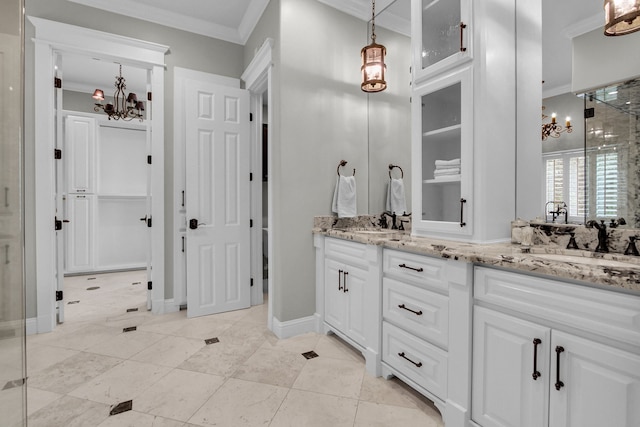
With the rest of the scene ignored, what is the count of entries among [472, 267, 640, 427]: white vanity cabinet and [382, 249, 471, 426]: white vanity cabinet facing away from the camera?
0

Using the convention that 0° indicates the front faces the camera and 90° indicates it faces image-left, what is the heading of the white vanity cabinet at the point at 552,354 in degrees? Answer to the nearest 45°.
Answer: approximately 45°
